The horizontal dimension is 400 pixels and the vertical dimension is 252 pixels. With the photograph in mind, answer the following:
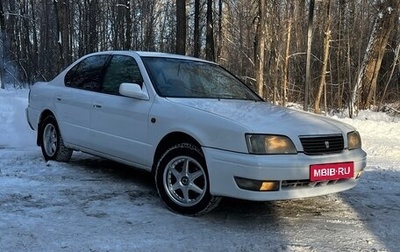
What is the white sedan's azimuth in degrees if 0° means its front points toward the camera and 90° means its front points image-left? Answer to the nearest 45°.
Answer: approximately 315°
